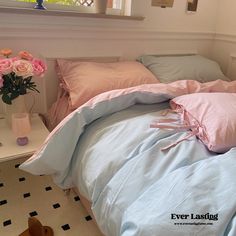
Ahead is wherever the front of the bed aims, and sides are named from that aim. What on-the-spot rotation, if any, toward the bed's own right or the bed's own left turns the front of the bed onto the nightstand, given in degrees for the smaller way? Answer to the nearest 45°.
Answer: approximately 180°

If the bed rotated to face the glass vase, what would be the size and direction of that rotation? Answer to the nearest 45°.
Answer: approximately 180°

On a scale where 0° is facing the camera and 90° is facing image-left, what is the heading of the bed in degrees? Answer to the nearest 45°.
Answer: approximately 315°

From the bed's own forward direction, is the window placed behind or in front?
behind
